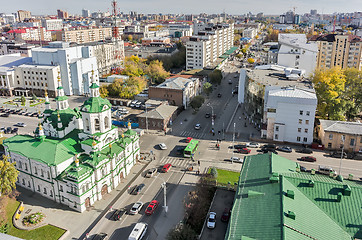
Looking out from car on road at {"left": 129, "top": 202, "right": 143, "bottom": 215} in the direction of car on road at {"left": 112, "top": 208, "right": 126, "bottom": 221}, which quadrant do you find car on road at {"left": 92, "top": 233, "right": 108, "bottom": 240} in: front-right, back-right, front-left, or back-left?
front-left

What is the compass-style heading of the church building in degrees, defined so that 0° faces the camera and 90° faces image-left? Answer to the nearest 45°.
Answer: approximately 315°

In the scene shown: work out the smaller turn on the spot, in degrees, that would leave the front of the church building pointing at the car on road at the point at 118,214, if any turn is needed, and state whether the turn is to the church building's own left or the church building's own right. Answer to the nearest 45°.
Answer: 0° — it already faces it

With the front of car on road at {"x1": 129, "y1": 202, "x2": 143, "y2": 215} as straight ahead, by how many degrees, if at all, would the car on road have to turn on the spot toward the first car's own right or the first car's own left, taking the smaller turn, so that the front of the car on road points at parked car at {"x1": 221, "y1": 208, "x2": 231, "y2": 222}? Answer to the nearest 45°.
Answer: approximately 90° to the first car's own left

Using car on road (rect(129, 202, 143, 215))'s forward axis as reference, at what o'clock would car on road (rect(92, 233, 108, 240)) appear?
car on road (rect(92, 233, 108, 240)) is roughly at 12 o'clock from car on road (rect(129, 202, 143, 215)).

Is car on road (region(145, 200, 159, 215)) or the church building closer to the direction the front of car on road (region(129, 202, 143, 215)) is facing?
the church building

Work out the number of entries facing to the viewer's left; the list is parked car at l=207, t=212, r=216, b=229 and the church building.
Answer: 0

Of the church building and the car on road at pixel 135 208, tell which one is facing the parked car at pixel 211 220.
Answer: the church building

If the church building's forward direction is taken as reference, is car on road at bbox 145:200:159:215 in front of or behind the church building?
in front
